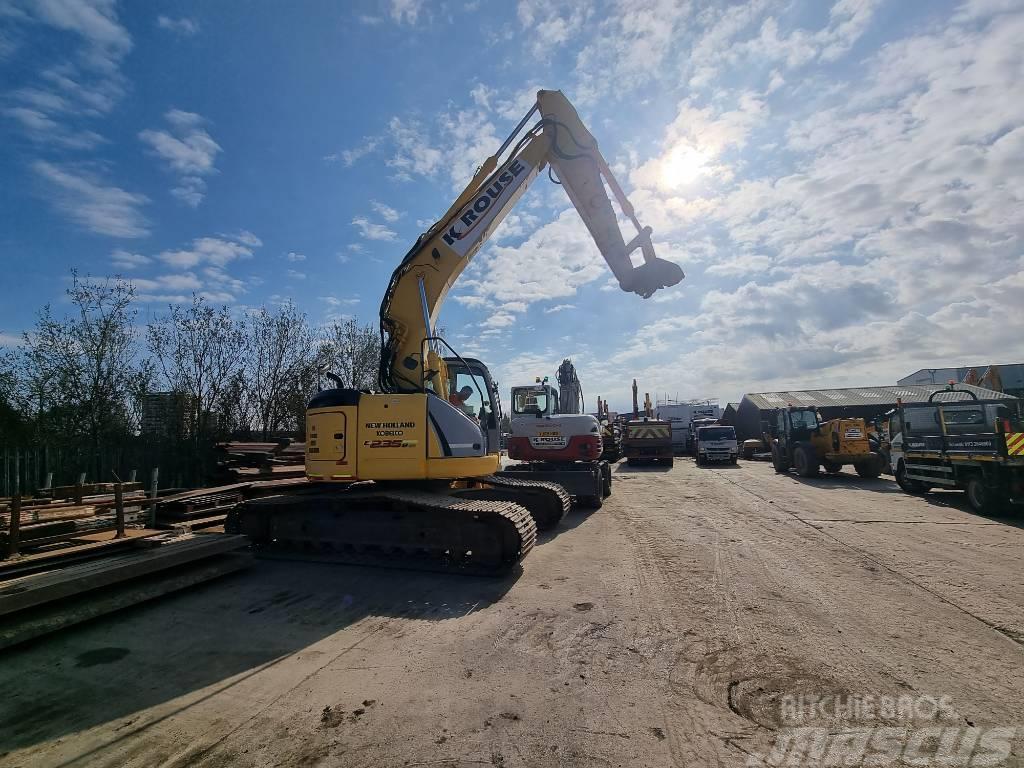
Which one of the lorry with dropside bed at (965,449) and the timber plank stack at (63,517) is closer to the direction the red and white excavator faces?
the lorry with dropside bed

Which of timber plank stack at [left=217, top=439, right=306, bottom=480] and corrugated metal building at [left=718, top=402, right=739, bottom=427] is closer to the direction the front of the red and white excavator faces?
the corrugated metal building

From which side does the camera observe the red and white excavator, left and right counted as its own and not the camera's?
back

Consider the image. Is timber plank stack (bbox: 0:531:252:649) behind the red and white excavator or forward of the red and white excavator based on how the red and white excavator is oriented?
behind

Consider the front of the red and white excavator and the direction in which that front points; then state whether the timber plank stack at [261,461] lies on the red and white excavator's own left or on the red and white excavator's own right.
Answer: on the red and white excavator's own left

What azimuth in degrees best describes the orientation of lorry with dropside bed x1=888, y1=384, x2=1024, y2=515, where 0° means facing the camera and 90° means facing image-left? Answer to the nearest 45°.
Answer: approximately 135°
